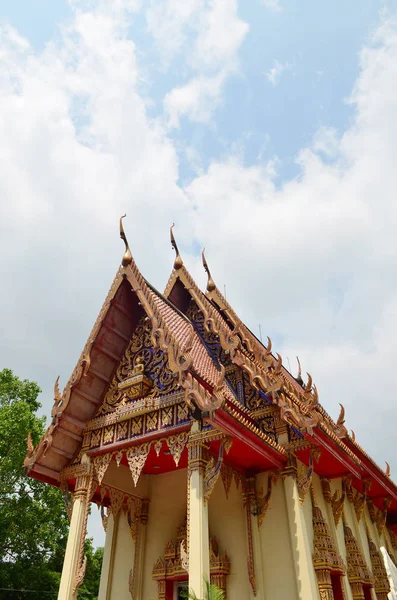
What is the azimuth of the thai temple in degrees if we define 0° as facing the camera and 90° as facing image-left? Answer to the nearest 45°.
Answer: approximately 45°

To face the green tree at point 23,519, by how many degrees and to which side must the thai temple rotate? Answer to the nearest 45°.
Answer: approximately 90° to its right
